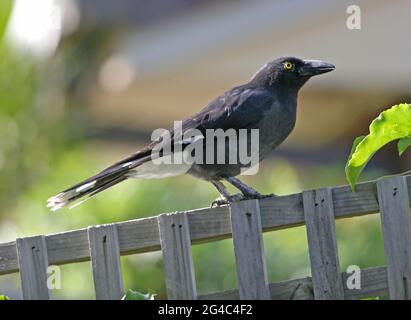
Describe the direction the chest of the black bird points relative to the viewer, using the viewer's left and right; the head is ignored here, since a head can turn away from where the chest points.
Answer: facing to the right of the viewer

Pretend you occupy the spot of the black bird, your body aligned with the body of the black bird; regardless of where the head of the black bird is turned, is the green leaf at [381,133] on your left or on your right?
on your right
